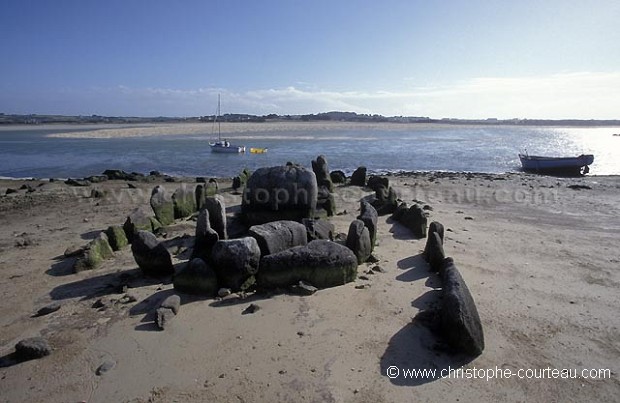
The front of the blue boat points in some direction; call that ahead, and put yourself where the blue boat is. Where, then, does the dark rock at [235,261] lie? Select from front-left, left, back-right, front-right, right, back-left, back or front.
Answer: left

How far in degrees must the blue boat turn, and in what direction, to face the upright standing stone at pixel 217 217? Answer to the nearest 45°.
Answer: approximately 90° to its left

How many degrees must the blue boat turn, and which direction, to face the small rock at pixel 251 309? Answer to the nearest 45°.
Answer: approximately 90° to its left

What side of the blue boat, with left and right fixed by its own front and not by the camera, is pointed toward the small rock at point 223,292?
left

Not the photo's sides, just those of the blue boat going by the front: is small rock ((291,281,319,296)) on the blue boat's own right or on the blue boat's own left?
on the blue boat's own left

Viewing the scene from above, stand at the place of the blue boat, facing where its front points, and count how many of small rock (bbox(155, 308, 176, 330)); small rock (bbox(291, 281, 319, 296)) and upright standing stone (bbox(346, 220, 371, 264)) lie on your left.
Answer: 3

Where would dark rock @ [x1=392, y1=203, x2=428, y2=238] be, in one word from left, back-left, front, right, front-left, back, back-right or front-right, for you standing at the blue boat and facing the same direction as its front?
left

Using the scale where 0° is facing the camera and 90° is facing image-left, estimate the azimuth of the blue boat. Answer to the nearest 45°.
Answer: approximately 90°

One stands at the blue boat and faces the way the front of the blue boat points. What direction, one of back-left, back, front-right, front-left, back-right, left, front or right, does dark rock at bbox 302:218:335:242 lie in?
left

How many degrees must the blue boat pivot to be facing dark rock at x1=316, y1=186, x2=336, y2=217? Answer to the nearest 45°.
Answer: approximately 90° to its left

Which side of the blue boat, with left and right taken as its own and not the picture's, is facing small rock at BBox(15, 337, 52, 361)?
left

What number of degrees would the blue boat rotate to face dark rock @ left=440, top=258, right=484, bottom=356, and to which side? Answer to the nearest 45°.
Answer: approximately 90° to its left

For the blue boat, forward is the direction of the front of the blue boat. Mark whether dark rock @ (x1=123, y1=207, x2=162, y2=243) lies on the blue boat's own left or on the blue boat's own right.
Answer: on the blue boat's own left

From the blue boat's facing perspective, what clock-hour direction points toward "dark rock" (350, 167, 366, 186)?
The dark rock is roughly at 10 o'clock from the blue boat.

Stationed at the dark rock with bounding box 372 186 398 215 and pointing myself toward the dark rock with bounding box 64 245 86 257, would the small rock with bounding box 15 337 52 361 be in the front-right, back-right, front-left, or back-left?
front-left
